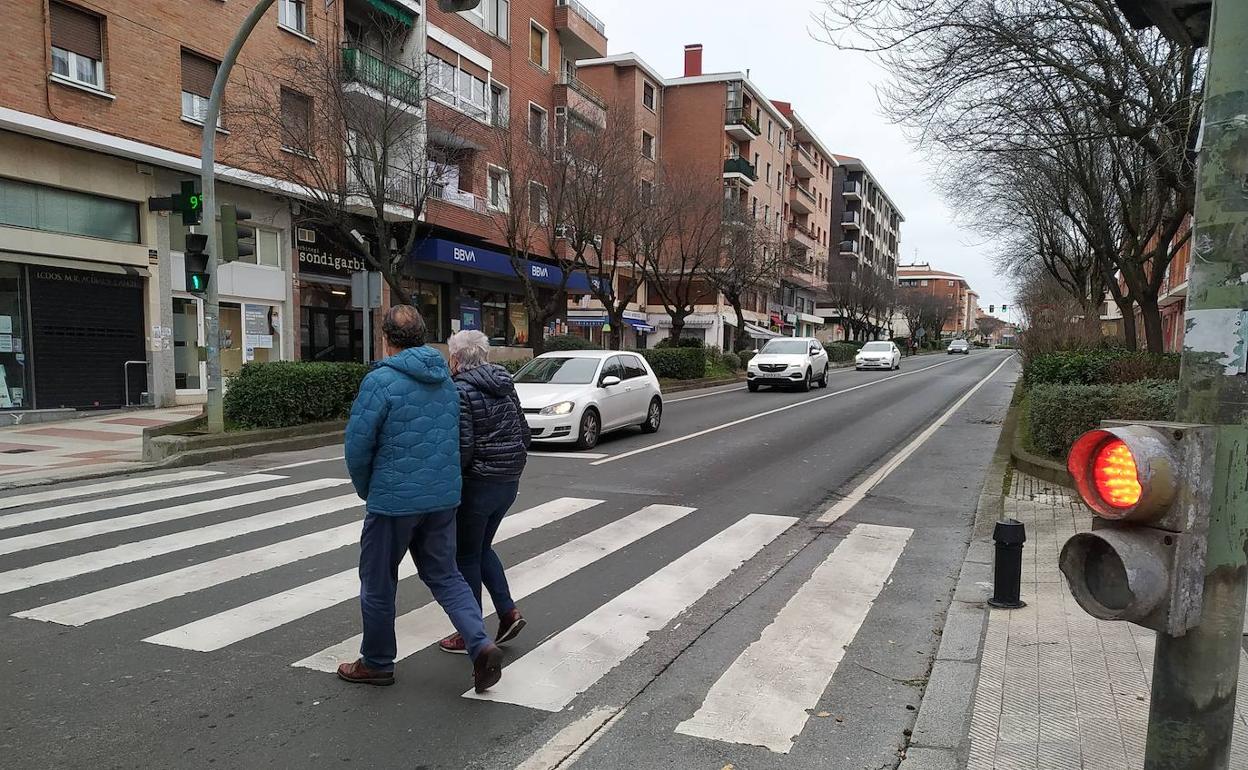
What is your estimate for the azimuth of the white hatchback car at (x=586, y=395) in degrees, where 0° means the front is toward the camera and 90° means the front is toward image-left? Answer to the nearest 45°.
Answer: approximately 45°

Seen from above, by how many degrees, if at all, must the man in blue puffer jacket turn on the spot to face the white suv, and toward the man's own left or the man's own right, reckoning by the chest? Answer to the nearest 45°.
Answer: approximately 90° to the man's own right

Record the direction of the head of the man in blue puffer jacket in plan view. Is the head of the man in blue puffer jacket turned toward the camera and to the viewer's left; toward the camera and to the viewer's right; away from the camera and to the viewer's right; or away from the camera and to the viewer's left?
away from the camera and to the viewer's left

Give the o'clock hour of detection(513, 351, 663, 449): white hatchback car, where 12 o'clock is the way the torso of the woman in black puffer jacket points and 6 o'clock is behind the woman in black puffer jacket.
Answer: The white hatchback car is roughly at 2 o'clock from the woman in black puffer jacket.

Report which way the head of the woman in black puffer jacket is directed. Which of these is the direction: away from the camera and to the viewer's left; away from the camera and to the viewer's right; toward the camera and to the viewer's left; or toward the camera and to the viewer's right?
away from the camera and to the viewer's left

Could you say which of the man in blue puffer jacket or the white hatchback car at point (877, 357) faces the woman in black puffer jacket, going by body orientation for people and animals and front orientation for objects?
the white hatchback car

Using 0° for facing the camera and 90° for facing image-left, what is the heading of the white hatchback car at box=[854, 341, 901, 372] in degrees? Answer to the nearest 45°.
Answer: approximately 0°

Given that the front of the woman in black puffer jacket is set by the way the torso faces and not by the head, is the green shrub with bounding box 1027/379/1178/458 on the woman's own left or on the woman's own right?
on the woman's own right

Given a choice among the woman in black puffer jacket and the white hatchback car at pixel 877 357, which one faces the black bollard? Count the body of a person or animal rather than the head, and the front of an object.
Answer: the white hatchback car

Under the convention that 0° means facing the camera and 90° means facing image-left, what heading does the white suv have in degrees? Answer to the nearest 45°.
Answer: approximately 45°

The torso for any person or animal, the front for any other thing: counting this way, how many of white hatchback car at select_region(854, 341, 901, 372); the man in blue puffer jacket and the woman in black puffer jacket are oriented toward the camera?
1
